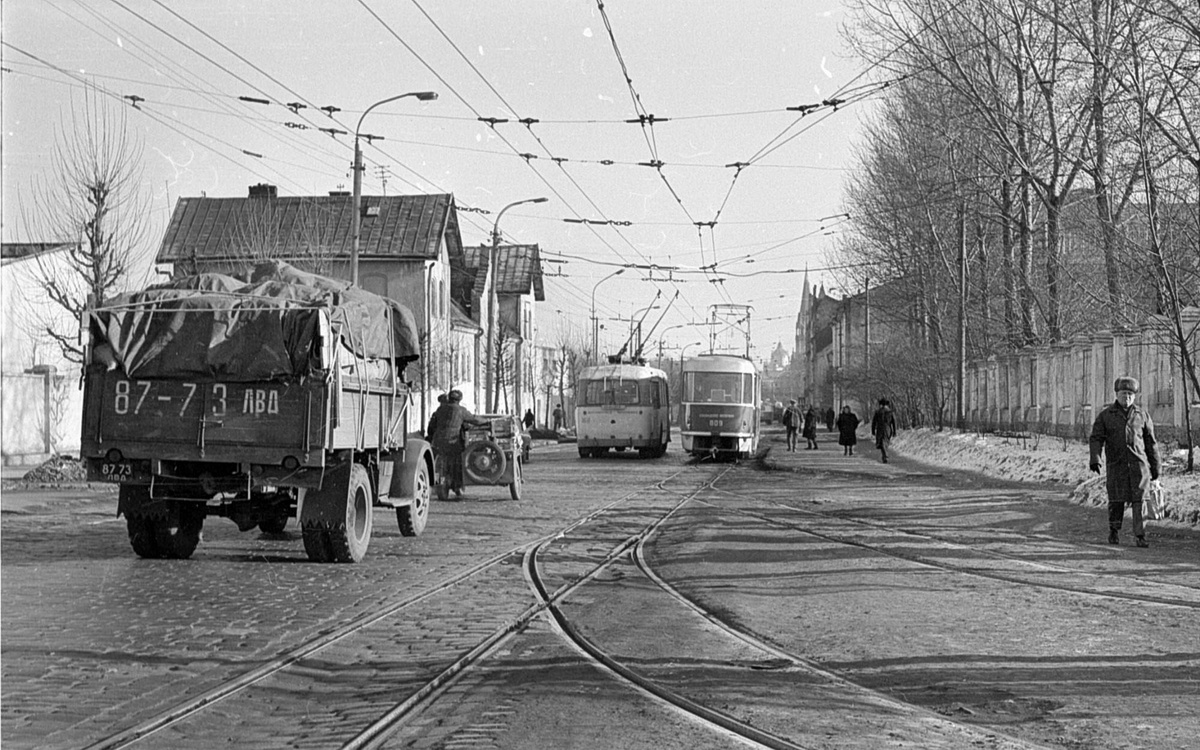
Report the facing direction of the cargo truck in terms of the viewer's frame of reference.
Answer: facing away from the viewer and to the right of the viewer

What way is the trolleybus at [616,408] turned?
away from the camera

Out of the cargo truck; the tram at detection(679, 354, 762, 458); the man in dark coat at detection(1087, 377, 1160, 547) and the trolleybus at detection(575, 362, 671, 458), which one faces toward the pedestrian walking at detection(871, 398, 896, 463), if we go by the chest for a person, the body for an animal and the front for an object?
the cargo truck

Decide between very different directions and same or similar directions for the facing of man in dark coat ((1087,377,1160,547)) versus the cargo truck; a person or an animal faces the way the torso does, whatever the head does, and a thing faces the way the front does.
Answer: very different directions

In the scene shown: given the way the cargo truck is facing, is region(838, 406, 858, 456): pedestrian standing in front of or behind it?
in front

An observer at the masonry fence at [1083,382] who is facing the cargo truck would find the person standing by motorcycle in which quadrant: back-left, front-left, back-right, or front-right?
front-right

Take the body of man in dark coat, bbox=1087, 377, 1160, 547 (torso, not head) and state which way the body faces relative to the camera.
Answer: toward the camera

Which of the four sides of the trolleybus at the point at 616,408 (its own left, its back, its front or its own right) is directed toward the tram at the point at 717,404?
right

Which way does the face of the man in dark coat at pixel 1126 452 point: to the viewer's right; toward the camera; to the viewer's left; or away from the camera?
toward the camera
